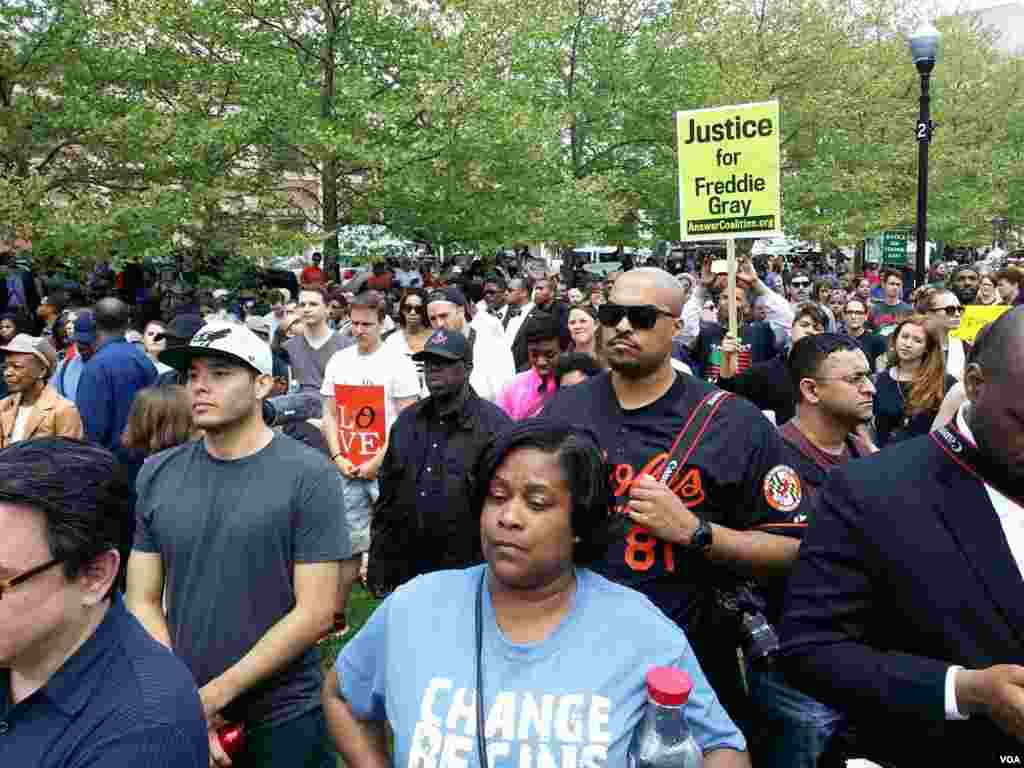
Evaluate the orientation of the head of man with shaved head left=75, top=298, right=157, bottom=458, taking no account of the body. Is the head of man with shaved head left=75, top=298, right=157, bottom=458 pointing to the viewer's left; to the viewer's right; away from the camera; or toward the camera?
away from the camera

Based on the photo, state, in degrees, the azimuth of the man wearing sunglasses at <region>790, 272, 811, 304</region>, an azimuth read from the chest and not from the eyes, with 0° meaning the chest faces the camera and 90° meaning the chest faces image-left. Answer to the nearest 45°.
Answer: approximately 0°

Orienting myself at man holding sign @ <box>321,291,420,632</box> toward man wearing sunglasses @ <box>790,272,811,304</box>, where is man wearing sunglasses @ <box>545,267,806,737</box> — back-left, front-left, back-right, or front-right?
back-right

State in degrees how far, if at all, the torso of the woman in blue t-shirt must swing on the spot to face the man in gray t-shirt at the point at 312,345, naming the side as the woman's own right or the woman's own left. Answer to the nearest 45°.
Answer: approximately 180°

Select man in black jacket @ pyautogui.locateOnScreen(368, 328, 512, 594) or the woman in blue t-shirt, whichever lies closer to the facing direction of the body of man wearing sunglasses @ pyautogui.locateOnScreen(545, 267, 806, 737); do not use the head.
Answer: the woman in blue t-shirt

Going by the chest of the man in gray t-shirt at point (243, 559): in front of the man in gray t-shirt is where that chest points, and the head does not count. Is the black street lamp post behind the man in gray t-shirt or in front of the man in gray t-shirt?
behind

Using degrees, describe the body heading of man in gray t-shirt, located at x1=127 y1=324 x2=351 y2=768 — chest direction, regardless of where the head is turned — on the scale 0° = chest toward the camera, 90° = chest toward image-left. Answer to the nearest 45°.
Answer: approximately 45°

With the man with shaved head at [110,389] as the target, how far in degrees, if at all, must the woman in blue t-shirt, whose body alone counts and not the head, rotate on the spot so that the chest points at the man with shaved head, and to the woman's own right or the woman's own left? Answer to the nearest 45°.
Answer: approximately 135° to the woman's own right

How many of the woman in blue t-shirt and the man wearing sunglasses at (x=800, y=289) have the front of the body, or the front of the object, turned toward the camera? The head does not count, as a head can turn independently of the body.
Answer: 2

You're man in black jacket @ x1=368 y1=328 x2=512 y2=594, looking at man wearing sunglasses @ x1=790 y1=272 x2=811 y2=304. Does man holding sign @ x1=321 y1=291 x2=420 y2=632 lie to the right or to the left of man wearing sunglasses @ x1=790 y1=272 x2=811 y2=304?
left

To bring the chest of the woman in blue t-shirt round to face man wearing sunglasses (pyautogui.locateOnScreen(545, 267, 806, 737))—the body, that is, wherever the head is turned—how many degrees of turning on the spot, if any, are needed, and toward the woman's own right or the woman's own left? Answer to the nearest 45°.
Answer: approximately 135° to the woman's own left

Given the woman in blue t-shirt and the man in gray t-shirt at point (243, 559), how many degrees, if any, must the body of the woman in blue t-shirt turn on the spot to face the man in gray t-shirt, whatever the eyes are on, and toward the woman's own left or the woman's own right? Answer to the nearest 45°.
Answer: approximately 135° to the woman's own right
